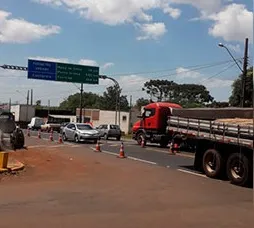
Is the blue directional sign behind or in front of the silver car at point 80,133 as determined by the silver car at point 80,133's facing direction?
behind

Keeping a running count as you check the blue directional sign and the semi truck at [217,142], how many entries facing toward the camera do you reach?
1

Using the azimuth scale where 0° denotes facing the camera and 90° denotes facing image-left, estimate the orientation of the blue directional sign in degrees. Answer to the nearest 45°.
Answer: approximately 0°

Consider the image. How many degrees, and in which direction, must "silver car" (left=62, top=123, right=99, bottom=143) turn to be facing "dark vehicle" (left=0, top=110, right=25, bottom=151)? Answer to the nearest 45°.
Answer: approximately 90° to its right

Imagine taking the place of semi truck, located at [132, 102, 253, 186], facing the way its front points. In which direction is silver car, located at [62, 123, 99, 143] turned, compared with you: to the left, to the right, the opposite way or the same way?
the opposite way

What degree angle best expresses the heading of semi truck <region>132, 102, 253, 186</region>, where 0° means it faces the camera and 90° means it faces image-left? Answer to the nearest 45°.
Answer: approximately 135°

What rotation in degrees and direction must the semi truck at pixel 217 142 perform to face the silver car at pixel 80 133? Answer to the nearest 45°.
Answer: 0° — it already faces it
